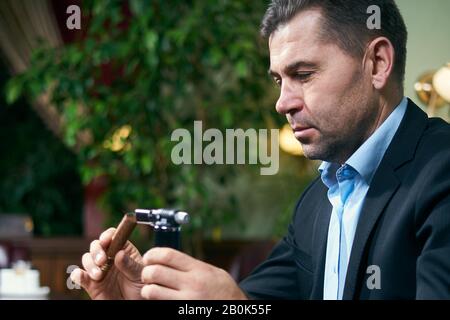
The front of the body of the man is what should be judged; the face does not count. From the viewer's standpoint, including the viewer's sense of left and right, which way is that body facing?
facing the viewer and to the left of the viewer

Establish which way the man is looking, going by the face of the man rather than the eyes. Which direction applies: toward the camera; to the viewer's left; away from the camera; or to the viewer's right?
to the viewer's left
